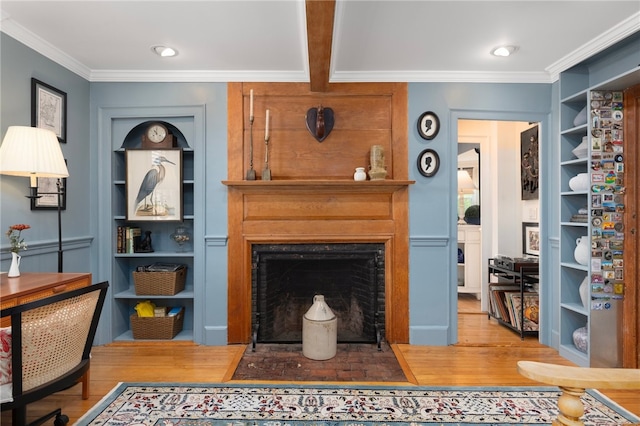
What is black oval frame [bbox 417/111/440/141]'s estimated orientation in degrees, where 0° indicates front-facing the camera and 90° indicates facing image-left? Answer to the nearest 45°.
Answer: approximately 0°

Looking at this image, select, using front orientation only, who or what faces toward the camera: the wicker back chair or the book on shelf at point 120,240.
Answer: the book on shelf

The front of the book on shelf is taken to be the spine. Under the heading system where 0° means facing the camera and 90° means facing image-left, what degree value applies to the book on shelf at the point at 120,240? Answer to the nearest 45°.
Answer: approximately 0°

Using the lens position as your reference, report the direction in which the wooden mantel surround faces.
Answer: facing the viewer

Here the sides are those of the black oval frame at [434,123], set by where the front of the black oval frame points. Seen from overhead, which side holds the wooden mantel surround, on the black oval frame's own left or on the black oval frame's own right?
on the black oval frame's own right

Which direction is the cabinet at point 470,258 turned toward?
toward the camera

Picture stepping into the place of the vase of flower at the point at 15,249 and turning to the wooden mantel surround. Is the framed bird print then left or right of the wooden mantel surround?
left

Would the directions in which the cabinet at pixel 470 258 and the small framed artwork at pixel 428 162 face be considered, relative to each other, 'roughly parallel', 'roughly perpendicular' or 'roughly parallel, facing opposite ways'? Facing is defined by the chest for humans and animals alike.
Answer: roughly parallel

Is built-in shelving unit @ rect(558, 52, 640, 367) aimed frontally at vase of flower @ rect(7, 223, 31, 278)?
yes
